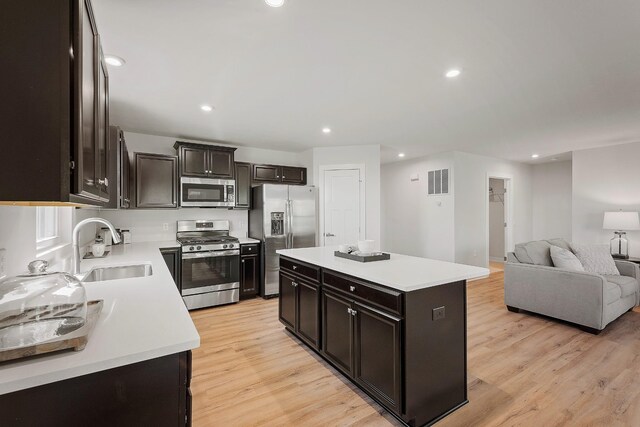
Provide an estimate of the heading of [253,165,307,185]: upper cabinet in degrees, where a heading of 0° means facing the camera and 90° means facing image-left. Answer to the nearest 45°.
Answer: approximately 315°

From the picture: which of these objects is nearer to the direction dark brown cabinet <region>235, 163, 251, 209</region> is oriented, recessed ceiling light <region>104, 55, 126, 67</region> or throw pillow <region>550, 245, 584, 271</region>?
the recessed ceiling light

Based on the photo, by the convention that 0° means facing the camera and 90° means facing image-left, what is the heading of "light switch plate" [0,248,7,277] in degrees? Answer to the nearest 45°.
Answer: approximately 270°

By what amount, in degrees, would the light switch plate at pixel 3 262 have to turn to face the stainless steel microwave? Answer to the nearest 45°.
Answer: approximately 45° to its left

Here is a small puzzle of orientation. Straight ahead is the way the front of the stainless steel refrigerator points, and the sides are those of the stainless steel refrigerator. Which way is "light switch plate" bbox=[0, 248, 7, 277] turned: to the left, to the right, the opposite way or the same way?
to the left

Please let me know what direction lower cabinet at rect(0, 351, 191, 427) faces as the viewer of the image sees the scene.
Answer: facing to the right of the viewer

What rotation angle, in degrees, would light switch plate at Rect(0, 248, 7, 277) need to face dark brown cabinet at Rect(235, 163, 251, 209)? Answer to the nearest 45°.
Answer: approximately 45° to its left

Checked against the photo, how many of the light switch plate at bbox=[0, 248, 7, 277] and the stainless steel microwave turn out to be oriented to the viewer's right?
1

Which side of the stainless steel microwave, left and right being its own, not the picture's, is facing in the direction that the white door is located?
left

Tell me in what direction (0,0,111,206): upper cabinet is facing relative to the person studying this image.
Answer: facing to the right of the viewer

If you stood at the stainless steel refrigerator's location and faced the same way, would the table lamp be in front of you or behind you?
in front

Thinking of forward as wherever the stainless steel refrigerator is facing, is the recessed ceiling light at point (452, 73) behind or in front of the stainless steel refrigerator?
in front

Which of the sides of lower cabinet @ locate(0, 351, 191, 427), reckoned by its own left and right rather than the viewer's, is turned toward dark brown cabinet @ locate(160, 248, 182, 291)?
left

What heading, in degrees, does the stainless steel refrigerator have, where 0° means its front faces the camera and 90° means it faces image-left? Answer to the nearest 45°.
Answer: approximately 315°
